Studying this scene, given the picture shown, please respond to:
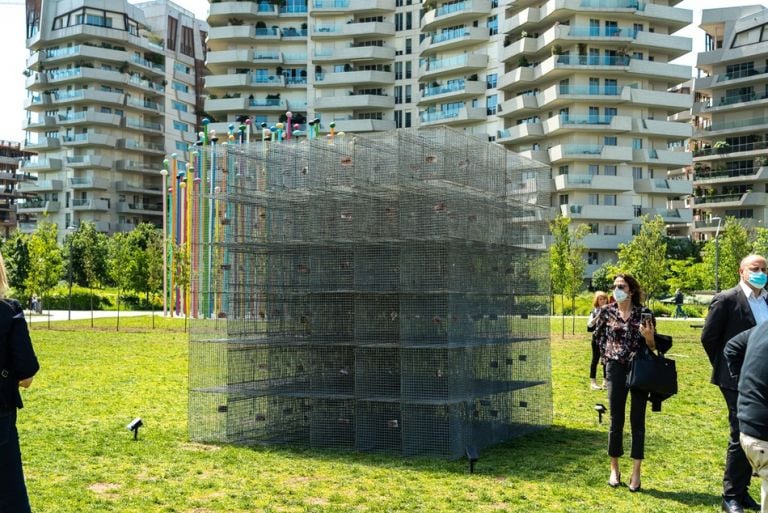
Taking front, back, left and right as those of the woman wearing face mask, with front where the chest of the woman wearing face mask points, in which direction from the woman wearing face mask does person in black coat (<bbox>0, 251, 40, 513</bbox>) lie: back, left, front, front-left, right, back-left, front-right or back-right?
front-right

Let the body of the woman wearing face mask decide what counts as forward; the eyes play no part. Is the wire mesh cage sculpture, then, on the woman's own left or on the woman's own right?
on the woman's own right

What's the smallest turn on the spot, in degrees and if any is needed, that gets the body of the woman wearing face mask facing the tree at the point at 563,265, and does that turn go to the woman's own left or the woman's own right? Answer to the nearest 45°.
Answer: approximately 180°

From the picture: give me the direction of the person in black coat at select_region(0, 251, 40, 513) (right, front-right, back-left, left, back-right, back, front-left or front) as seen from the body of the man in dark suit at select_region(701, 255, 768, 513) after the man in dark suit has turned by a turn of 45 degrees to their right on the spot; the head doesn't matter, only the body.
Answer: front-right

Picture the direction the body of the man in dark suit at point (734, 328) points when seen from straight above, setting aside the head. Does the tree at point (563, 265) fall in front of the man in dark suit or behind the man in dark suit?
behind

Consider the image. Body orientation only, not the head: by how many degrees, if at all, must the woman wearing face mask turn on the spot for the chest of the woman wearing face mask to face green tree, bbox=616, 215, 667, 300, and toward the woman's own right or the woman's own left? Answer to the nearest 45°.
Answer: approximately 180°
